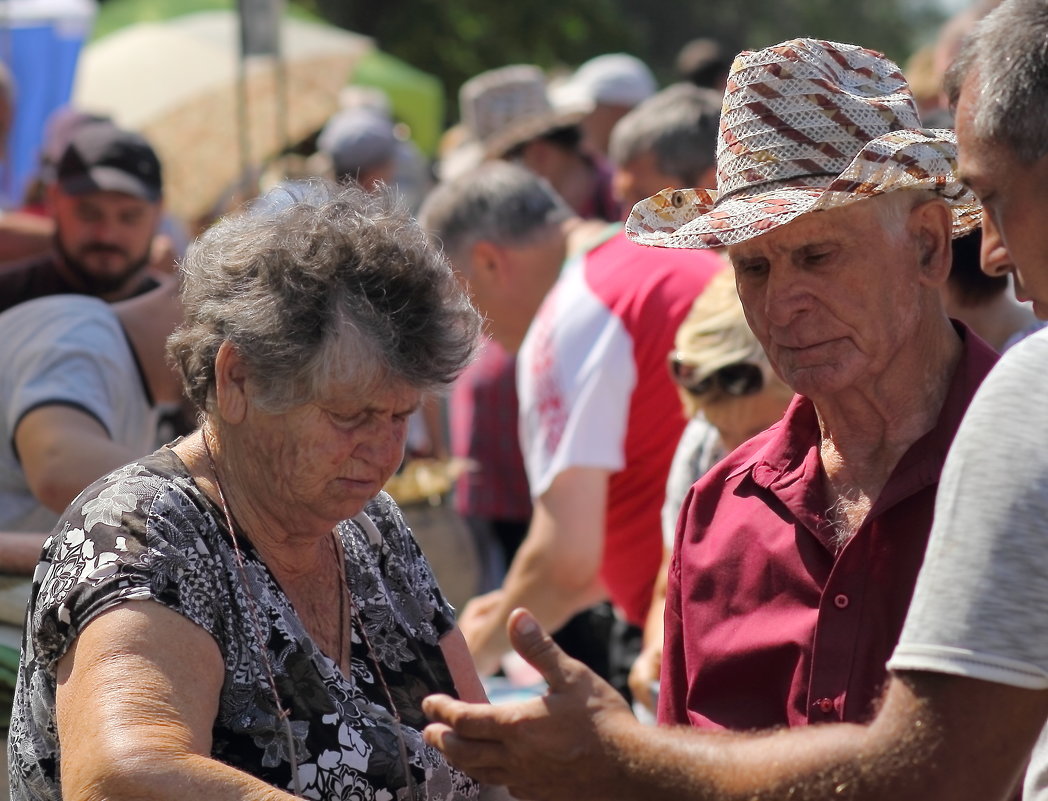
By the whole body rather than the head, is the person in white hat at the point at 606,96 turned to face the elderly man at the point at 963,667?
no

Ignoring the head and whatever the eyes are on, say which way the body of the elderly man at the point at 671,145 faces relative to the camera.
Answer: to the viewer's left

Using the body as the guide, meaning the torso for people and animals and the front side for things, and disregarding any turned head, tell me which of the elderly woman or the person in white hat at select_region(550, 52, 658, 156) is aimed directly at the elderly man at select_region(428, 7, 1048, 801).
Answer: the elderly woman

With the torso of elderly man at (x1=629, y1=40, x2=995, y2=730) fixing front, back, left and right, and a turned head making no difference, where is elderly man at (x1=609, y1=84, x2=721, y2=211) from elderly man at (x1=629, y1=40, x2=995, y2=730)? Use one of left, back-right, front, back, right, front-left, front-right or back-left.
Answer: back-right

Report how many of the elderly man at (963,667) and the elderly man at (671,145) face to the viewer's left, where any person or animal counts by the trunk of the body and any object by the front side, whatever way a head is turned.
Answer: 2

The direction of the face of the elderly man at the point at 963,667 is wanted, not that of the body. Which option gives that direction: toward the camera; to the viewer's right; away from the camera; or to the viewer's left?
to the viewer's left

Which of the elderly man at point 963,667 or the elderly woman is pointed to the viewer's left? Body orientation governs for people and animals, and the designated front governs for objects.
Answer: the elderly man

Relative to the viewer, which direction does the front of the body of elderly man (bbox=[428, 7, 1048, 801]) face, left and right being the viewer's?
facing to the left of the viewer

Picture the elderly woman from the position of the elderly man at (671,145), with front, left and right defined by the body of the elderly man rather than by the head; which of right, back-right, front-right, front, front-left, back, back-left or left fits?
left

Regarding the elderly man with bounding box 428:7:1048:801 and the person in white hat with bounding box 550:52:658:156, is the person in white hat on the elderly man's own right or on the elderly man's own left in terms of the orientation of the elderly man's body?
on the elderly man's own right
